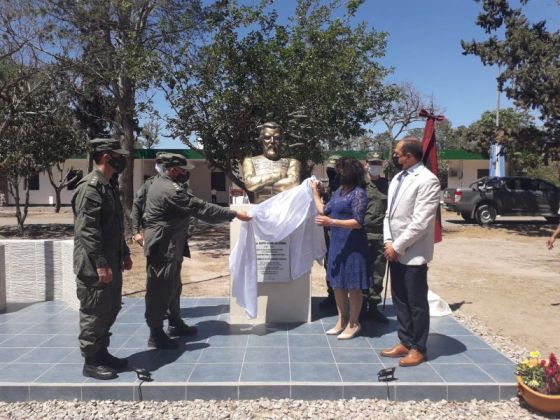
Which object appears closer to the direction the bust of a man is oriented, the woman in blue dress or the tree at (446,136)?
the woman in blue dress

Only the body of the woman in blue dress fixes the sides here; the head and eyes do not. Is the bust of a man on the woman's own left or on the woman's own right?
on the woman's own right

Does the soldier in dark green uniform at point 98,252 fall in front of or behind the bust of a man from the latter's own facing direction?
in front

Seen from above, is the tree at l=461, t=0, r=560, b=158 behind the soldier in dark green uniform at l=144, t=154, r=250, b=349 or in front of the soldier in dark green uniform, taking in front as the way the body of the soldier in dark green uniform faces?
in front

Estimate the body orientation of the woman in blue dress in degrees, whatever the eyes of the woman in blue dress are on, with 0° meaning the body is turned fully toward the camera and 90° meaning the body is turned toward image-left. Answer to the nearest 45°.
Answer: approximately 45°

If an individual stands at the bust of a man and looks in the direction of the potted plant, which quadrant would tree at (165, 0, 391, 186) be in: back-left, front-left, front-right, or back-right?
back-left

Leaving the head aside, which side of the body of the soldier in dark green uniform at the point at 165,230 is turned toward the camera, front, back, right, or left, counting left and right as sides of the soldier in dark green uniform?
right

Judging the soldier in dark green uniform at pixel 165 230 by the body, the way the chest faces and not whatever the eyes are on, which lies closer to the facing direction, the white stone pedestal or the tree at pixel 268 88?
the white stone pedestal

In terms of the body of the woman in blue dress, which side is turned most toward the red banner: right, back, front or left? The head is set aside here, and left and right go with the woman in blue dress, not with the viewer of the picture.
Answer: back

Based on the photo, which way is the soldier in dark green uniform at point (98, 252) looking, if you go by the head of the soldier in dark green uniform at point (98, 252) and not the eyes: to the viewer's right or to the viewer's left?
to the viewer's right

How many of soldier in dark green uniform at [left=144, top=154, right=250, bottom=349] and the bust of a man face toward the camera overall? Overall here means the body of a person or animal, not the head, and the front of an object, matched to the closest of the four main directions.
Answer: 1
